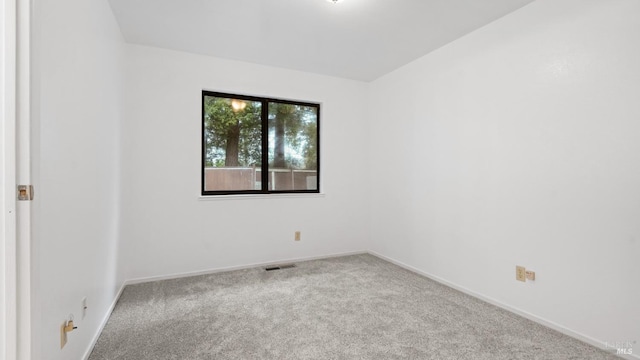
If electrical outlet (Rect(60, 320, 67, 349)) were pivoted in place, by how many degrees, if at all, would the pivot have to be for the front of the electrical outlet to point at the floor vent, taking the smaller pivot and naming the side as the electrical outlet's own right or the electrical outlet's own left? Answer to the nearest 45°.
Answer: approximately 45° to the electrical outlet's own left

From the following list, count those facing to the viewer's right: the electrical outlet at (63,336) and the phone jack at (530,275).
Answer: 1

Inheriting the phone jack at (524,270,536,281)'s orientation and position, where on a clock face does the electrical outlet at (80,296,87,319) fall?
the electrical outlet at (80,296,87,319) is roughly at 12 o'clock from the phone jack at (524,270,536,281).

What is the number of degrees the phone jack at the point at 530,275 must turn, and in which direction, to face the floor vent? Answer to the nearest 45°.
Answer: approximately 45° to its right

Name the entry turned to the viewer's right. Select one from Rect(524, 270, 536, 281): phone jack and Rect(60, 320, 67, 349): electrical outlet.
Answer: Rect(60, 320, 67, 349): electrical outlet

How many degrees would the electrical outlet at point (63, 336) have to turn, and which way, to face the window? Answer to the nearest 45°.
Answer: approximately 45° to its left

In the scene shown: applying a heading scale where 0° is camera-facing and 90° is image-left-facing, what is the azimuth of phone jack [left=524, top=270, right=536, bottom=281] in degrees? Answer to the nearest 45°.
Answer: approximately 45°

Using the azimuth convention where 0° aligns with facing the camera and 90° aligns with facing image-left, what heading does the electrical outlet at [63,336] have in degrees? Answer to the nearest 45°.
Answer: approximately 270°
